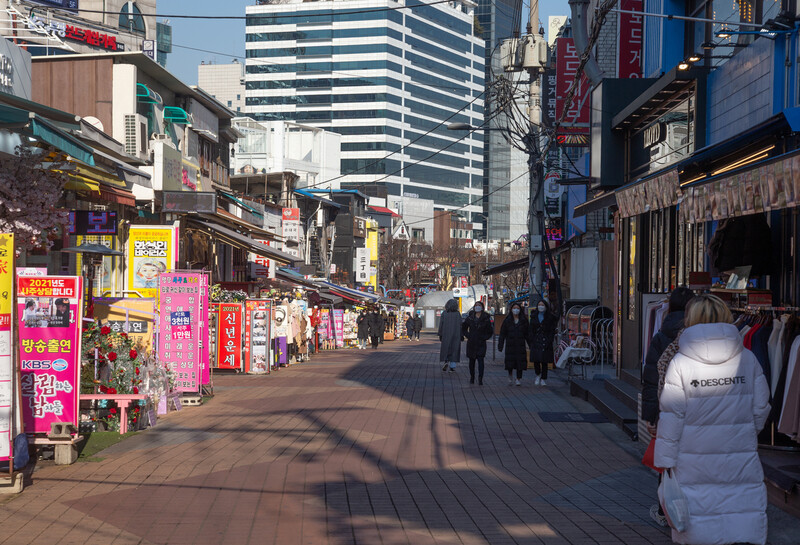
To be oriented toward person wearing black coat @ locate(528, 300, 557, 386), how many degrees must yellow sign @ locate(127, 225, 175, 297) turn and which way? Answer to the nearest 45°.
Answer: approximately 90° to its left

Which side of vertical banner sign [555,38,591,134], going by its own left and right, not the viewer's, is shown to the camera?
front

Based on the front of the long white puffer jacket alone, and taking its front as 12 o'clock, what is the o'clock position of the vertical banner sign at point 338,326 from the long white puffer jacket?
The vertical banner sign is roughly at 11 o'clock from the long white puffer jacket.

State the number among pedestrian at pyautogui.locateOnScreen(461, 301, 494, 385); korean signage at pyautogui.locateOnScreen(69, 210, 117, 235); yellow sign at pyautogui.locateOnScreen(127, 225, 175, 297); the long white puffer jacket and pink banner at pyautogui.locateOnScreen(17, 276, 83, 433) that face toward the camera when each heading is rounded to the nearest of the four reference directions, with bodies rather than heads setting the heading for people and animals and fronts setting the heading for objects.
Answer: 4

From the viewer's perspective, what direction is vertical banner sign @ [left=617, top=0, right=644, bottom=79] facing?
toward the camera

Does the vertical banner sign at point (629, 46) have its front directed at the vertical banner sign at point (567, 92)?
no

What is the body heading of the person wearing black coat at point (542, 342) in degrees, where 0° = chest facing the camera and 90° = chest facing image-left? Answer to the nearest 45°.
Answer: approximately 0°

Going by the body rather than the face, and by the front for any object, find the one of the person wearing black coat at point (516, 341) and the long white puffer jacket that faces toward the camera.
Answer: the person wearing black coat

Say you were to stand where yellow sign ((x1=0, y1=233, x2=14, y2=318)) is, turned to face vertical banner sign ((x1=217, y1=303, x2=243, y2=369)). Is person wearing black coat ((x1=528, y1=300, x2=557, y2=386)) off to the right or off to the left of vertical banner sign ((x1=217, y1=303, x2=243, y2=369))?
right

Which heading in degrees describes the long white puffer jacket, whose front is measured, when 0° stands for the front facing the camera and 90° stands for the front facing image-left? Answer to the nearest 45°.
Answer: approximately 180°

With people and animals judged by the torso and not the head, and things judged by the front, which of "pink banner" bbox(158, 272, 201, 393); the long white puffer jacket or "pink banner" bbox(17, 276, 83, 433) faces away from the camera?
the long white puffer jacket

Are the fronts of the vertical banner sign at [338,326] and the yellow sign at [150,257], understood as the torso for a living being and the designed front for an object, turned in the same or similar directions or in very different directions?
same or similar directions

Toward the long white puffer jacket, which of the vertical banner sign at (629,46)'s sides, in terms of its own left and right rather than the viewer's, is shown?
front

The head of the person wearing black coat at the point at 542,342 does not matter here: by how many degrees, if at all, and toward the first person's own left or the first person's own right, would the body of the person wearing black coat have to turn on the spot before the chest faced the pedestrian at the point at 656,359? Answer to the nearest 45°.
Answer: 0° — they already face them

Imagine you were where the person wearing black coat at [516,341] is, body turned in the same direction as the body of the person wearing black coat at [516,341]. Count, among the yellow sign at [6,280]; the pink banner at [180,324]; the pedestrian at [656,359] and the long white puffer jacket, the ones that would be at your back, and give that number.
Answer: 0

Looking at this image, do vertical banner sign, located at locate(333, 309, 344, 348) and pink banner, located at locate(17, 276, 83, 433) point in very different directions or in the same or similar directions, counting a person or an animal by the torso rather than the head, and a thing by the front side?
same or similar directions
